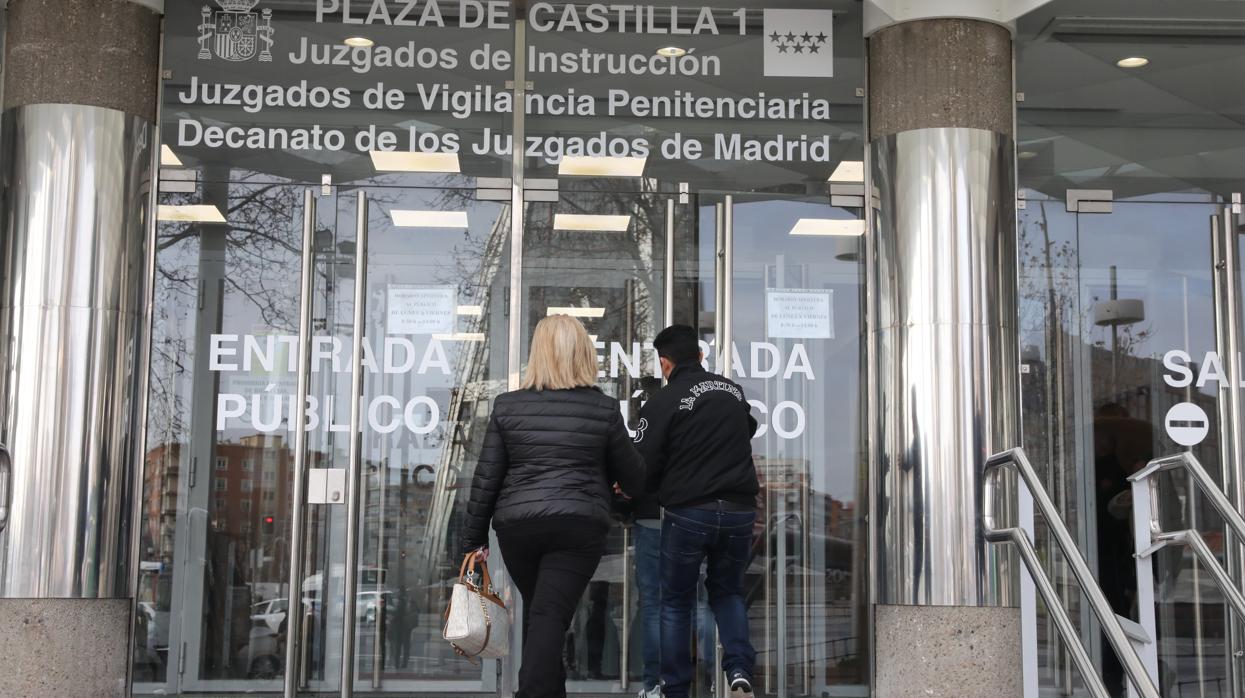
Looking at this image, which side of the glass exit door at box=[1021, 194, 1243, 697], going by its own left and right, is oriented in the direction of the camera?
front

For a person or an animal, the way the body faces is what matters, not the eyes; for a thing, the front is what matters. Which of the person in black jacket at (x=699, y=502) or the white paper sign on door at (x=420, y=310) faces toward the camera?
the white paper sign on door

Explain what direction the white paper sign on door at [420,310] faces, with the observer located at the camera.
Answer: facing the viewer

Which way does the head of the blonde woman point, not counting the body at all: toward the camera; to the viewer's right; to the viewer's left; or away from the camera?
away from the camera

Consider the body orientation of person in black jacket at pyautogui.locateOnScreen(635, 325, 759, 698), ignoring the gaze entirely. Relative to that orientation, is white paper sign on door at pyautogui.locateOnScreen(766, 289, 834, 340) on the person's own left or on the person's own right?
on the person's own right

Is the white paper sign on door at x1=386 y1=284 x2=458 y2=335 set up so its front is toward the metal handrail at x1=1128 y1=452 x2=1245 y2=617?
no

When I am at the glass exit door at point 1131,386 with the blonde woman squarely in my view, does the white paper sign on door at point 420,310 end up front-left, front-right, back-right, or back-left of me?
front-right

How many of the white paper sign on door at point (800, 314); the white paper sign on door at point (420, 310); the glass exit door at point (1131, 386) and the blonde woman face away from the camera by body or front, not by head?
1

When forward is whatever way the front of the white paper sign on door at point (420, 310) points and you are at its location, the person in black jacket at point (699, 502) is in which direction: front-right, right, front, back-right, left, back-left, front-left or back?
front-left

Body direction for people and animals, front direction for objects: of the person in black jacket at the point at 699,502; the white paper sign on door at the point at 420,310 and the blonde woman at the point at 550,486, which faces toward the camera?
the white paper sign on door

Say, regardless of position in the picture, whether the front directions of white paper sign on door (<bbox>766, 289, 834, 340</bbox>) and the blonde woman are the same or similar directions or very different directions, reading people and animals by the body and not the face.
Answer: very different directions

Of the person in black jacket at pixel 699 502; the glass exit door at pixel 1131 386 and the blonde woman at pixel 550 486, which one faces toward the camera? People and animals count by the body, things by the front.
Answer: the glass exit door

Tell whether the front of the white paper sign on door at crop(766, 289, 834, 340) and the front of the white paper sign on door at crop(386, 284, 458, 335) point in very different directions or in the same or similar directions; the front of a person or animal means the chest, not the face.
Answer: same or similar directions

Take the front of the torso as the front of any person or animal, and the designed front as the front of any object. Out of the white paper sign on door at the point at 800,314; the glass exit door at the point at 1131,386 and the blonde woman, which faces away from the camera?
the blonde woman

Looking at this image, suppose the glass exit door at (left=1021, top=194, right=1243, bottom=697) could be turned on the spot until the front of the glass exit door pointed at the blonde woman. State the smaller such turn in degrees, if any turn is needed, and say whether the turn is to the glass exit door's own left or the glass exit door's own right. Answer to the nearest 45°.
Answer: approximately 45° to the glass exit door's own right

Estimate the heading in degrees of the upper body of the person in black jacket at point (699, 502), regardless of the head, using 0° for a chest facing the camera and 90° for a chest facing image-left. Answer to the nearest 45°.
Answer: approximately 135°

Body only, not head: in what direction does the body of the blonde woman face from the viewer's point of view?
away from the camera
